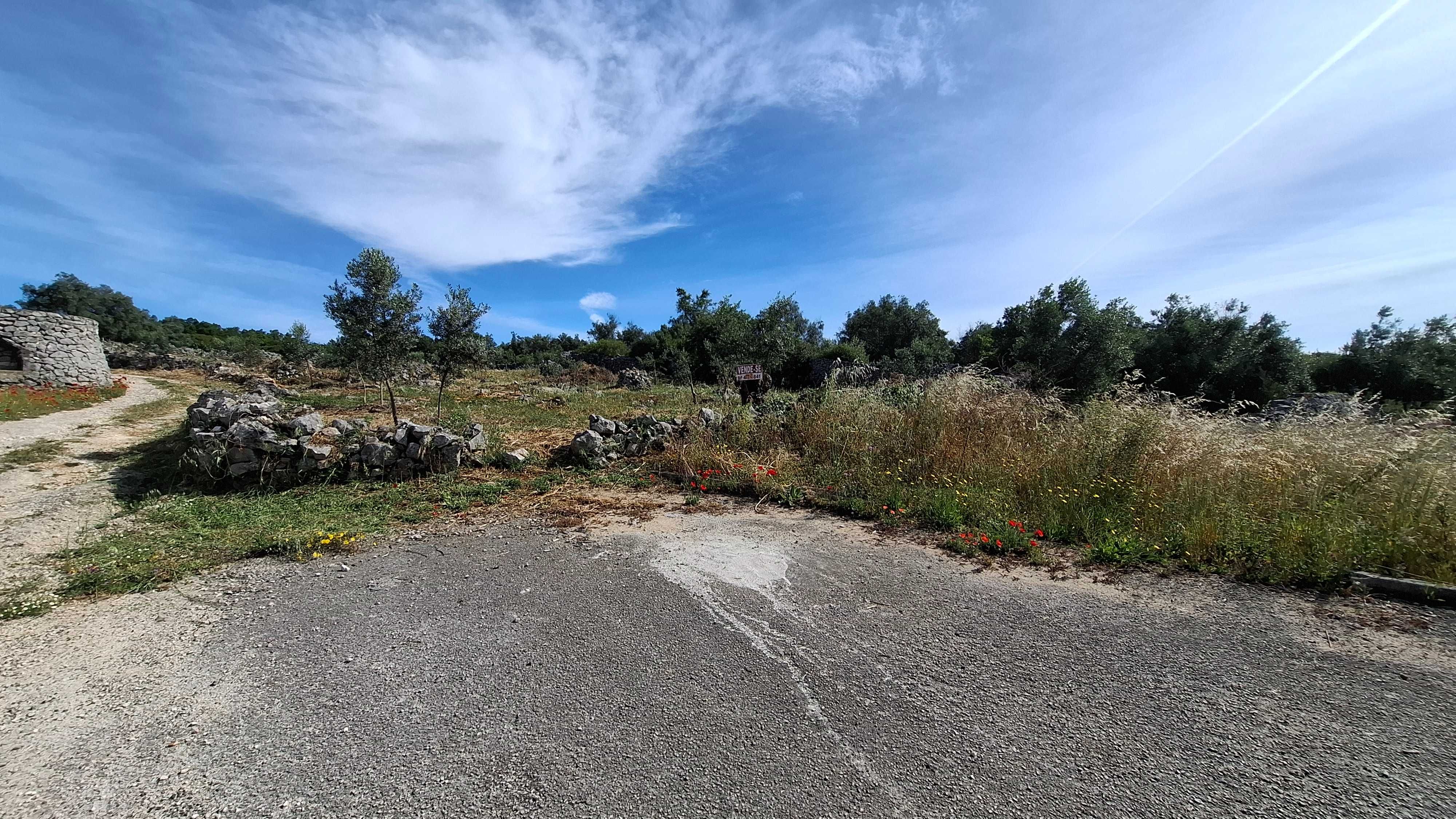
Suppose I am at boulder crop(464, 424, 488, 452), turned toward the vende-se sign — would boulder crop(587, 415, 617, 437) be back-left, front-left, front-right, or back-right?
front-right

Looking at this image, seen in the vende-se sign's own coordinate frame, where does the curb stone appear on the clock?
The curb stone is roughly at 11 o'clock from the vende-se sign.

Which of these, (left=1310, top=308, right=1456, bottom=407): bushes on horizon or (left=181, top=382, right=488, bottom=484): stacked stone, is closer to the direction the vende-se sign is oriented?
the stacked stone

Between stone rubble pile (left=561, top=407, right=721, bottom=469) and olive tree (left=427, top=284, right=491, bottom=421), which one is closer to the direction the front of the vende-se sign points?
the stone rubble pile

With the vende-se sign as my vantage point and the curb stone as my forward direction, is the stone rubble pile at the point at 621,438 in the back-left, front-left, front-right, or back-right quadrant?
front-right

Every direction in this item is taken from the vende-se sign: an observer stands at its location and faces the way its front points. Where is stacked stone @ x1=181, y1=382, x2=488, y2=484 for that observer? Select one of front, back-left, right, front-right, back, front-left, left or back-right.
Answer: front-right

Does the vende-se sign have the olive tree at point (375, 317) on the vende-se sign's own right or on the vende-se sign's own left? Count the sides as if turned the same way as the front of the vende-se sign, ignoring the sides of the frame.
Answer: on the vende-se sign's own right

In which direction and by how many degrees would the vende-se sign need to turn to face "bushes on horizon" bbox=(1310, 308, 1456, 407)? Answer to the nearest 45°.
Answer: approximately 90° to its left

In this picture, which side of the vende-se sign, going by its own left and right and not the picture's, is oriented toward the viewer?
front

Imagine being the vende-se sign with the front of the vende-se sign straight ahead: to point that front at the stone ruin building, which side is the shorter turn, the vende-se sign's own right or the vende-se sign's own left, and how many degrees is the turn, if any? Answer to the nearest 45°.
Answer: approximately 90° to the vende-se sign's own right
